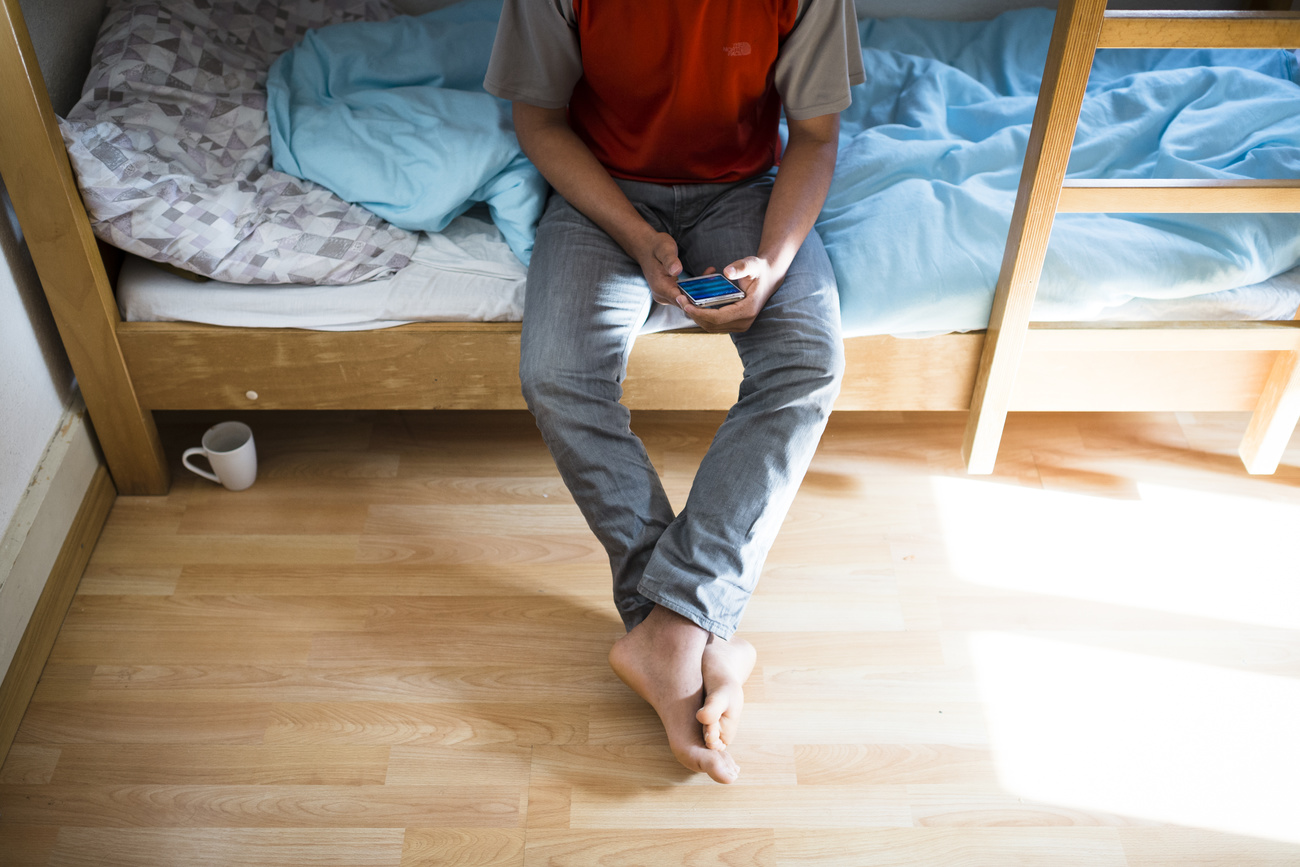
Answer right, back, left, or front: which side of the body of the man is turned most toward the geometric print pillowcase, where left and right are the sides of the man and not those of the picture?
right

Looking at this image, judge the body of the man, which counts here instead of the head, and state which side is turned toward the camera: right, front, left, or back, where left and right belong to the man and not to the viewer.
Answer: front

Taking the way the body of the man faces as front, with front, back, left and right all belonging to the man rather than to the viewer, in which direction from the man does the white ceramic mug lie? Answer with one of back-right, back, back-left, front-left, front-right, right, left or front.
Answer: right
